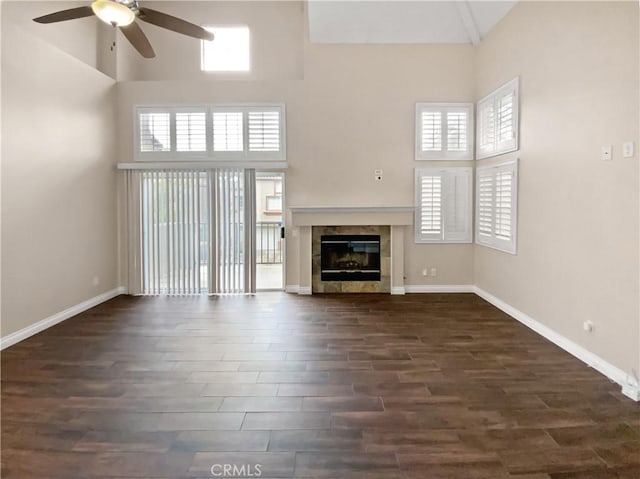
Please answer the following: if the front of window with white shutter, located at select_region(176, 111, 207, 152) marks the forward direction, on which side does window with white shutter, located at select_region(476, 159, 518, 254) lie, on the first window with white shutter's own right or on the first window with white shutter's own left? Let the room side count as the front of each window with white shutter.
on the first window with white shutter's own left

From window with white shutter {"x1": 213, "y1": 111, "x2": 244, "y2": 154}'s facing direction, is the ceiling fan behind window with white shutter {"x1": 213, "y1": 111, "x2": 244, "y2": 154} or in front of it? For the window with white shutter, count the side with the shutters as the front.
in front

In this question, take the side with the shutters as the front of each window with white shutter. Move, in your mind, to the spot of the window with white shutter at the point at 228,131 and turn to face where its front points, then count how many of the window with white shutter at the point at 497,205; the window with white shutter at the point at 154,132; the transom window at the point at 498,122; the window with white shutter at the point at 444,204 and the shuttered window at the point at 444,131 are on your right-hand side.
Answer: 1

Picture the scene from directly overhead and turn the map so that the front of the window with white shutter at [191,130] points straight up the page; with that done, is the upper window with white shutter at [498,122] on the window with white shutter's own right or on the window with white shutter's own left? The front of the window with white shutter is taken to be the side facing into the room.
on the window with white shutter's own left

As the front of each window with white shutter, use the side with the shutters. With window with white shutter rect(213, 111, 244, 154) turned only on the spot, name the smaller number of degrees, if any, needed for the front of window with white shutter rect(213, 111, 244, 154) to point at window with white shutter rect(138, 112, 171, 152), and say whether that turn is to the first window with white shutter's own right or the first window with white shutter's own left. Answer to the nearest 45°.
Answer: approximately 90° to the first window with white shutter's own right

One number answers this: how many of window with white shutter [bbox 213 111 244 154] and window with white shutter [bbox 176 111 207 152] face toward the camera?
2

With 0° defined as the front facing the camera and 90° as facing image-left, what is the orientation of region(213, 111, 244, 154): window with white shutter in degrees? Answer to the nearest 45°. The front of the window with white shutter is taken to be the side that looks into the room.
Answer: approximately 0°

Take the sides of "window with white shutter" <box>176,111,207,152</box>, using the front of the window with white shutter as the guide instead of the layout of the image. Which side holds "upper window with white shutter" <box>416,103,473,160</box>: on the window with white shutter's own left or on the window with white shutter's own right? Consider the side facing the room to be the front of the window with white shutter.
on the window with white shutter's own left
